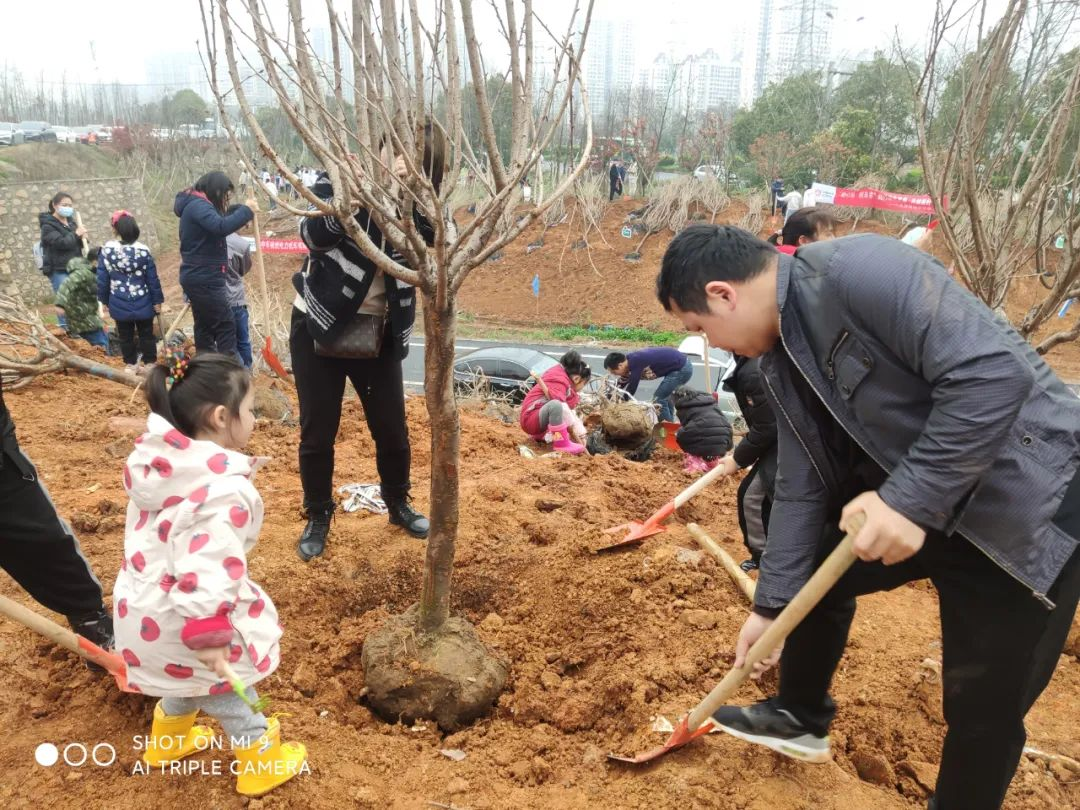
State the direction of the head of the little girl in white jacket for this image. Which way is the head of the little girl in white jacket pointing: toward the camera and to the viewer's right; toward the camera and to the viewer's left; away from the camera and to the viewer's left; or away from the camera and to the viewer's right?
away from the camera and to the viewer's right

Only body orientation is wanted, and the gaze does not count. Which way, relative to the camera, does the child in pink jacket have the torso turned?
to the viewer's right

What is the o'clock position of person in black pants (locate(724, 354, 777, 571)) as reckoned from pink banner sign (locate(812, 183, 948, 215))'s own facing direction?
The person in black pants is roughly at 12 o'clock from the pink banner sign.

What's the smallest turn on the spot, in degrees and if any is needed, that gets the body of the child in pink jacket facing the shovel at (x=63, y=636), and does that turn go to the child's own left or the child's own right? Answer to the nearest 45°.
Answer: approximately 90° to the child's own right

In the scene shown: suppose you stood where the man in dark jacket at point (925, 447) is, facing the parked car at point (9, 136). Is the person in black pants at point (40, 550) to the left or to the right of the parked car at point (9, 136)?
left

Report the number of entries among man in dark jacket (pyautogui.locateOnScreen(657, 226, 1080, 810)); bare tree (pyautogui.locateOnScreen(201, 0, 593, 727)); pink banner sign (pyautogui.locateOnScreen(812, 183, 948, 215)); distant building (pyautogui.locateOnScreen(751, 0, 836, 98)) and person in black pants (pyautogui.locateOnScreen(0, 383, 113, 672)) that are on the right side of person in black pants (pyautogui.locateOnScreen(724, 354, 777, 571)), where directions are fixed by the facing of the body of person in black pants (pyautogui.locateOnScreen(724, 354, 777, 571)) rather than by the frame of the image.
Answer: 2

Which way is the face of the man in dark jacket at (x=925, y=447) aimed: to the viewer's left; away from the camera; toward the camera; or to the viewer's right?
to the viewer's left

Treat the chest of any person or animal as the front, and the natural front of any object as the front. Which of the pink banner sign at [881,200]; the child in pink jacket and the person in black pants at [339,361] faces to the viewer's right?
the child in pink jacket

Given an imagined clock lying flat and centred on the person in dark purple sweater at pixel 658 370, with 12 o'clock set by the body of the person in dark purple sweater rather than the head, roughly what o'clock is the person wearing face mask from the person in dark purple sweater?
The person wearing face mask is roughly at 12 o'clock from the person in dark purple sweater.

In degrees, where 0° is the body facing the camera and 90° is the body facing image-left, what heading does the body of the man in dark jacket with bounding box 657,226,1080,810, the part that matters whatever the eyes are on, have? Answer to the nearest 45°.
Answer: approximately 90°

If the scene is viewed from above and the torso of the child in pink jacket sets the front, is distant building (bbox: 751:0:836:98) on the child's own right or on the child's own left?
on the child's own left

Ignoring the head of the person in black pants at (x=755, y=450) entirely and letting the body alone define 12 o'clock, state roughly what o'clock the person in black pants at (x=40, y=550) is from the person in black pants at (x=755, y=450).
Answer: the person in black pants at (x=40, y=550) is roughly at 11 o'clock from the person in black pants at (x=755, y=450).

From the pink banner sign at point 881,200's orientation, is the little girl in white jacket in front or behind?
in front
